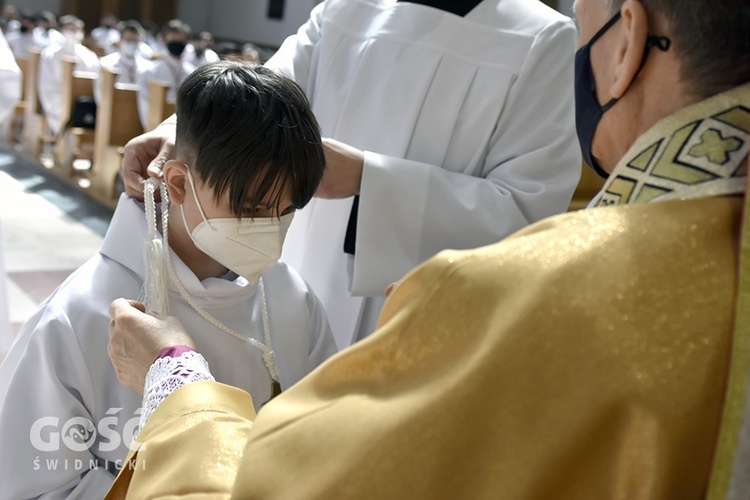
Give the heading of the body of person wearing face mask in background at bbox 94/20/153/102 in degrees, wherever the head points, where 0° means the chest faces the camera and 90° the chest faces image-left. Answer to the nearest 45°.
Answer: approximately 0°

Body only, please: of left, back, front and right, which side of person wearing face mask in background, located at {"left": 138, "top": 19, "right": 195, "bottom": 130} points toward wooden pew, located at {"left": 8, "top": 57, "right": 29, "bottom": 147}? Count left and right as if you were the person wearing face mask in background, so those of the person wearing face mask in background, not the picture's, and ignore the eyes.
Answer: right

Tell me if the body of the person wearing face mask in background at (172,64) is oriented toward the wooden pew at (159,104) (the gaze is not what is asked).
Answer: yes

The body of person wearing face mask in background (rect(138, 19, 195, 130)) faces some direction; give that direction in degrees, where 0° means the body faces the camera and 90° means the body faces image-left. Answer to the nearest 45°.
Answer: approximately 0°

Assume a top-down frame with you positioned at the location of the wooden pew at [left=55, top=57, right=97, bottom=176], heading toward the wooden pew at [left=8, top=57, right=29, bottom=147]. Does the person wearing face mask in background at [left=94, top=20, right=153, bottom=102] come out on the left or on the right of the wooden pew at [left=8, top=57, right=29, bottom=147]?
right

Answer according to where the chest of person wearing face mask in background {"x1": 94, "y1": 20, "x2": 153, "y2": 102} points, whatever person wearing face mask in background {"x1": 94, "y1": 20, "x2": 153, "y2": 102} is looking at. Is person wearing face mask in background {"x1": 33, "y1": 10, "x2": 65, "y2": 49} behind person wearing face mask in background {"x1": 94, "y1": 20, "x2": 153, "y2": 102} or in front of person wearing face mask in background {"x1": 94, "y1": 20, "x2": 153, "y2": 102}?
behind

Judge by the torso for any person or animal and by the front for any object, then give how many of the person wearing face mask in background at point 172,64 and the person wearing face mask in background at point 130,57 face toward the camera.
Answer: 2
